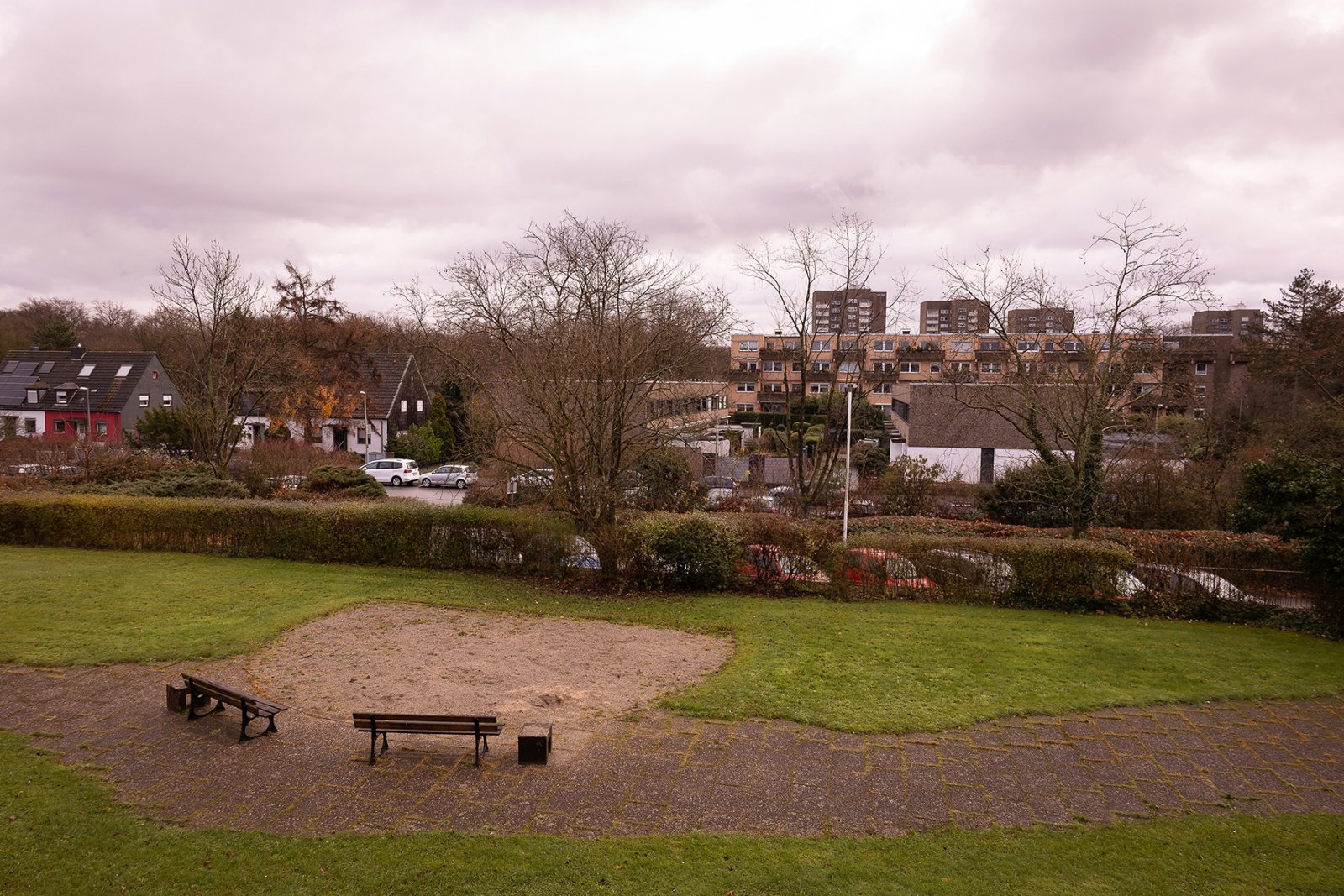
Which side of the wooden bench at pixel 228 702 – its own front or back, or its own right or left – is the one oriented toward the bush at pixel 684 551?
front

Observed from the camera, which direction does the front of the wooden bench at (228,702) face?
facing away from the viewer and to the right of the viewer

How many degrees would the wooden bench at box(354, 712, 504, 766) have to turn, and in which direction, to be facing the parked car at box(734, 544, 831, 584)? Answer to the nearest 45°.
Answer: approximately 45° to its right

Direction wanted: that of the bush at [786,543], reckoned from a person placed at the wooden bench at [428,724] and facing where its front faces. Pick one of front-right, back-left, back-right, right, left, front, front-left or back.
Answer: front-right

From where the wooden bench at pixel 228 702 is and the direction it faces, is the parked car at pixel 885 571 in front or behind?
in front

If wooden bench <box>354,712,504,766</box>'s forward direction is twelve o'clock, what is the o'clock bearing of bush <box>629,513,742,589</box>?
The bush is roughly at 1 o'clock from the wooden bench.

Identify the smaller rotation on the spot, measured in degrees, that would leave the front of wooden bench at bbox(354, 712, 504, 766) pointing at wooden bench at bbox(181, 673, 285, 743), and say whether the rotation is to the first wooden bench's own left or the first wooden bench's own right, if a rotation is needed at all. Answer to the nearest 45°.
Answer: approximately 45° to the first wooden bench's own left

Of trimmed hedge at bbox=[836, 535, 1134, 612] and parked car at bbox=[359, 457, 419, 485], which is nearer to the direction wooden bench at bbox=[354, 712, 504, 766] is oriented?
the parked car

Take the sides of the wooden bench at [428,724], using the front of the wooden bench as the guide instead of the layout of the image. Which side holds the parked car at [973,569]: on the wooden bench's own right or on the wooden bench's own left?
on the wooden bench's own right

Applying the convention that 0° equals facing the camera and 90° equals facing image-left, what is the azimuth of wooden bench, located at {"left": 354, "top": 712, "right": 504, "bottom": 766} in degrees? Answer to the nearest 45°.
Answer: approximately 180°

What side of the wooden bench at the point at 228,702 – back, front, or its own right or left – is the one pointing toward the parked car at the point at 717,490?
front

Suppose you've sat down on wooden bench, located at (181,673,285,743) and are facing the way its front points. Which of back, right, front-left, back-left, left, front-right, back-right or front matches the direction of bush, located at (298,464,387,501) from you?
front-left

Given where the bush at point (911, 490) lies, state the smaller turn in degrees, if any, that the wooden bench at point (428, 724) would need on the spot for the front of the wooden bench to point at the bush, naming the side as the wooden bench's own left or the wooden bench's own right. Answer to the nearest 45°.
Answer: approximately 45° to the wooden bench's own right

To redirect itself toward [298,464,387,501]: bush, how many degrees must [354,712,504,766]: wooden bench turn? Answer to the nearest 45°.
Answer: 0° — it already faces it

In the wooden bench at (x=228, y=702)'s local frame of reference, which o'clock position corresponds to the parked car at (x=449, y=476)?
The parked car is roughly at 11 o'clock from the wooden bench.
